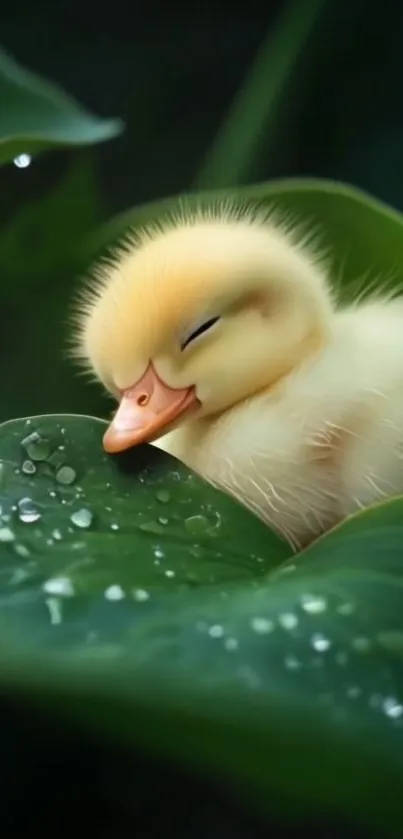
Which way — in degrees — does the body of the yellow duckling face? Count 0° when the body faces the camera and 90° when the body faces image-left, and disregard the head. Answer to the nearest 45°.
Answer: approximately 45°

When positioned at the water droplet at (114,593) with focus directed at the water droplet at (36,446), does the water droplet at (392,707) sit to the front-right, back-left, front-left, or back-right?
back-right
